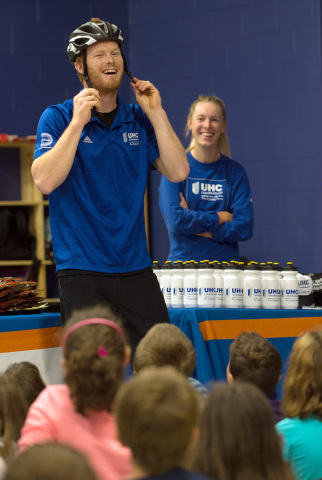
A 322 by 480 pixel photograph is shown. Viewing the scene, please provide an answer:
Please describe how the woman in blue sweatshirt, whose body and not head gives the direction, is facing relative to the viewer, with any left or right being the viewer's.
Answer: facing the viewer

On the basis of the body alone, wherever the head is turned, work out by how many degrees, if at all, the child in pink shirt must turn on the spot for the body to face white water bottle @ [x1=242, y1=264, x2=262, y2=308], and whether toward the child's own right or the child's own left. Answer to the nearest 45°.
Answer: approximately 45° to the child's own right

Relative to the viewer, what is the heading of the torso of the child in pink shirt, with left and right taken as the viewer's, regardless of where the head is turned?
facing away from the viewer

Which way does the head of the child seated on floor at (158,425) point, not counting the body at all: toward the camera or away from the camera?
away from the camera

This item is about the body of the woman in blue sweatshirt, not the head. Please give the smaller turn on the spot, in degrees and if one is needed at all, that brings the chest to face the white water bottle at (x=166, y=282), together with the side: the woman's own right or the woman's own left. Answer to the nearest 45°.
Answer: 0° — they already face it

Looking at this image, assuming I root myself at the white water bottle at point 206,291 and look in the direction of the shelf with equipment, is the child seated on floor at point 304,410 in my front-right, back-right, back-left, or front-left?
back-left

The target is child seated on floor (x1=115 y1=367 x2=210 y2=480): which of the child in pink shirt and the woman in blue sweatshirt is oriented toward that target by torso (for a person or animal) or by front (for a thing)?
the woman in blue sweatshirt

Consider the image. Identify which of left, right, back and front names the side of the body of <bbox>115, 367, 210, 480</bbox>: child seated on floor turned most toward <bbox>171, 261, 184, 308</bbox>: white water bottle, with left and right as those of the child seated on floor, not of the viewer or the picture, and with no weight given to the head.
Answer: front

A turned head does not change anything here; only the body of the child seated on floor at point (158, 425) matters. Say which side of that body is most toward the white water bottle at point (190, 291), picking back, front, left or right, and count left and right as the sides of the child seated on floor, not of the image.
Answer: front

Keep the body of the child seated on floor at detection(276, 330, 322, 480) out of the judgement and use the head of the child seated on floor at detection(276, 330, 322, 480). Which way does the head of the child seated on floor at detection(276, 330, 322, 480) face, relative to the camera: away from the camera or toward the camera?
away from the camera

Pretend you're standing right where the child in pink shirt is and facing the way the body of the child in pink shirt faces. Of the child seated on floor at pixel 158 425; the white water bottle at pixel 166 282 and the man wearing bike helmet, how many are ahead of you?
2

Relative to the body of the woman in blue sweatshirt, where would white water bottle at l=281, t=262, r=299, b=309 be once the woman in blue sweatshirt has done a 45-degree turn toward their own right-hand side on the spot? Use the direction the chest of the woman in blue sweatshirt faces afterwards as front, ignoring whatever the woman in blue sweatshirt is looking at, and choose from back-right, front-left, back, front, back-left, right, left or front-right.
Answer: left

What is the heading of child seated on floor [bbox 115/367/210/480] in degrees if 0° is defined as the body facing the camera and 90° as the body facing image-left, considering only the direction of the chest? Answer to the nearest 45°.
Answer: approximately 180°

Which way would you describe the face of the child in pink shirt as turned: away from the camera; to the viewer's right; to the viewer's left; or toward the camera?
away from the camera

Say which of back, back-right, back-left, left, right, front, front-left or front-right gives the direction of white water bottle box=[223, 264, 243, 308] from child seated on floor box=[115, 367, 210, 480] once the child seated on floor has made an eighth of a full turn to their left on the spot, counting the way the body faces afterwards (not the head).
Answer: front-right

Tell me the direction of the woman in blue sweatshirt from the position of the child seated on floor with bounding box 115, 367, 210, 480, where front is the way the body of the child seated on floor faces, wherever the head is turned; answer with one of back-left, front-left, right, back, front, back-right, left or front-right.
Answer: front

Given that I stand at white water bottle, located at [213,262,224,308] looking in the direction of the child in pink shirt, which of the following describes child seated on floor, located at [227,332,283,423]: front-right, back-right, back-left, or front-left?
front-left

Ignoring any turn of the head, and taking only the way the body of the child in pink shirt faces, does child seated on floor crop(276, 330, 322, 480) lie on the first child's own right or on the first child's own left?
on the first child's own right
